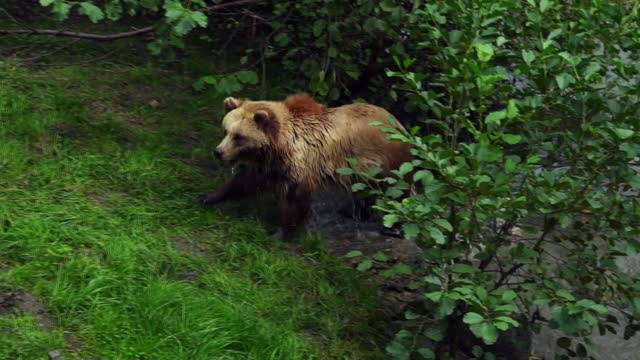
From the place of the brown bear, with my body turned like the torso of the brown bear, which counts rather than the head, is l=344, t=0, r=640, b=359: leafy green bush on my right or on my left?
on my left

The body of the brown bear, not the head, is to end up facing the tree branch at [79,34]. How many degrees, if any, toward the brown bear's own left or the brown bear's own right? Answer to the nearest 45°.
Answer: approximately 90° to the brown bear's own right

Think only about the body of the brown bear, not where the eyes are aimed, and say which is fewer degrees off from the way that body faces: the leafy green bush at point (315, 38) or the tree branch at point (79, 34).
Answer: the tree branch

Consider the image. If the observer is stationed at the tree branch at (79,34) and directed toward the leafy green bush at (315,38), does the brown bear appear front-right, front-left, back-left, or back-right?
front-right

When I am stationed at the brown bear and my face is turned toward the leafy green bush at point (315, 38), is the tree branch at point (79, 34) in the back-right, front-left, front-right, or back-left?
front-left

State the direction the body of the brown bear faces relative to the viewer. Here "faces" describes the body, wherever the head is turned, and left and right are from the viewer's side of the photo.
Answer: facing the viewer and to the left of the viewer
